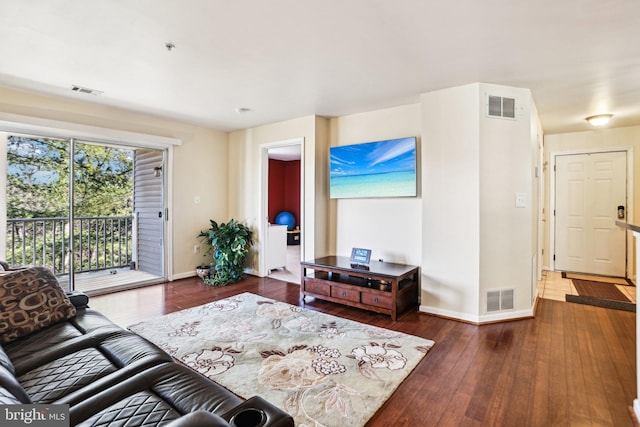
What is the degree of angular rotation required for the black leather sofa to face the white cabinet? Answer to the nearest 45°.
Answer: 0° — it already faces it

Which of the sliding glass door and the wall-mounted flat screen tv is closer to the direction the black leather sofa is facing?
the wall-mounted flat screen tv

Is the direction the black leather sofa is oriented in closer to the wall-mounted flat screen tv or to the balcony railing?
the wall-mounted flat screen tv

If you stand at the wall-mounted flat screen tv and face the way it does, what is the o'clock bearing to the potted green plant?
The potted green plant is roughly at 2 o'clock from the wall-mounted flat screen tv.

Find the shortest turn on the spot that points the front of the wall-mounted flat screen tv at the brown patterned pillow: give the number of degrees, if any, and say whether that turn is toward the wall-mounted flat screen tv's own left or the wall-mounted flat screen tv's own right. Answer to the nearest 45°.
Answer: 0° — it already faces it

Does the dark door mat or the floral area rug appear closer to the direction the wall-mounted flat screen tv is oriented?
the floral area rug

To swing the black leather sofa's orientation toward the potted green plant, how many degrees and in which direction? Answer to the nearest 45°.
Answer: approximately 45° to its left

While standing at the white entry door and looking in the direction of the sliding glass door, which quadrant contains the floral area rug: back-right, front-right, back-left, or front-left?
front-left

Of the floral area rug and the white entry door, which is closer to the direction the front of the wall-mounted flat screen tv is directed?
the floral area rug

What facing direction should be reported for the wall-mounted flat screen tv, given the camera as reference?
facing the viewer and to the left of the viewer

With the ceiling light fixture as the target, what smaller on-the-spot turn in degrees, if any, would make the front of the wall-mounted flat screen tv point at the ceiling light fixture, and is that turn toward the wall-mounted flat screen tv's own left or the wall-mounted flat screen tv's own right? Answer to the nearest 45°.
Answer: approximately 135° to the wall-mounted flat screen tv's own left

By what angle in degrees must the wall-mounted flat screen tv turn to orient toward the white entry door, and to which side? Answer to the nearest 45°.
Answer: approximately 180°

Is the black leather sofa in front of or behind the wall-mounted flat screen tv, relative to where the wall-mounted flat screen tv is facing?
in front

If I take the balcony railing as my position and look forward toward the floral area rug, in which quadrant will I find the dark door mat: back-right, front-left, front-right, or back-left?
front-left

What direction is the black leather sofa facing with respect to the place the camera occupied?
facing away from the viewer and to the right of the viewer

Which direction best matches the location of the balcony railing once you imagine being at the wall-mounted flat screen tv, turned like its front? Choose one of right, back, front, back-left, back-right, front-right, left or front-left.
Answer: front-right

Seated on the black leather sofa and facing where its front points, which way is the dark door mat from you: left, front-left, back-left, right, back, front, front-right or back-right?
front-right
